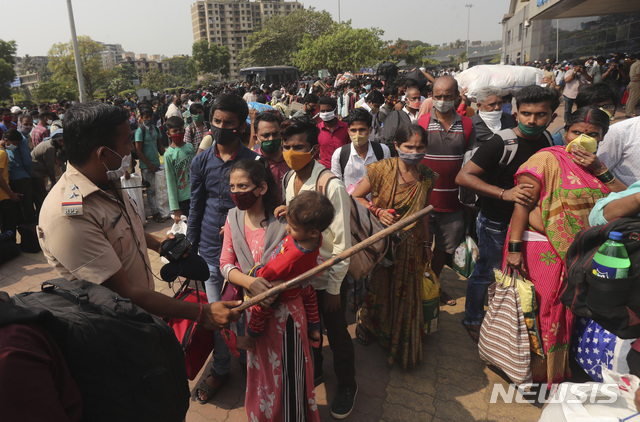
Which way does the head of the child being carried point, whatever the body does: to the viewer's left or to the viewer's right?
to the viewer's left

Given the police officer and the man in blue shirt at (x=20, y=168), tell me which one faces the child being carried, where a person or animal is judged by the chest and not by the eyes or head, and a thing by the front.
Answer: the police officer

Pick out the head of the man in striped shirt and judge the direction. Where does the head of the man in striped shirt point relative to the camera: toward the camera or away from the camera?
toward the camera

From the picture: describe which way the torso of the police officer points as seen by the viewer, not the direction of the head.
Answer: to the viewer's right

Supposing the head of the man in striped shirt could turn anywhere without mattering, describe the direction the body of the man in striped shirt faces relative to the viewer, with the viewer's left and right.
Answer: facing the viewer

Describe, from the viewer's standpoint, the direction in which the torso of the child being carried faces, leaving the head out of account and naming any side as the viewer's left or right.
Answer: facing the viewer and to the left of the viewer

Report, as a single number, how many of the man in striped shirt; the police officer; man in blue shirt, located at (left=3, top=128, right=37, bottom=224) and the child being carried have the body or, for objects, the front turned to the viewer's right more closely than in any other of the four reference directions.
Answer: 1

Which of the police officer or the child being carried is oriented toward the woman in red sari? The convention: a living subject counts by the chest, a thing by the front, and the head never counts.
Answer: the police officer

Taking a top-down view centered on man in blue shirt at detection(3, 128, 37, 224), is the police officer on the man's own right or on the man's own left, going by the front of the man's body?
on the man's own left

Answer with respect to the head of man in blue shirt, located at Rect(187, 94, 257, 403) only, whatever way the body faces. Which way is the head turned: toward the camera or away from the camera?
toward the camera

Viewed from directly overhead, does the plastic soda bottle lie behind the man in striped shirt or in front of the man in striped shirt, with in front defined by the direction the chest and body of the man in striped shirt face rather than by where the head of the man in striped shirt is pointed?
in front

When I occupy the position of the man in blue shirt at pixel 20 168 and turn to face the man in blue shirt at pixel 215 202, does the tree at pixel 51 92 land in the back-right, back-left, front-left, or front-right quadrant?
back-left
